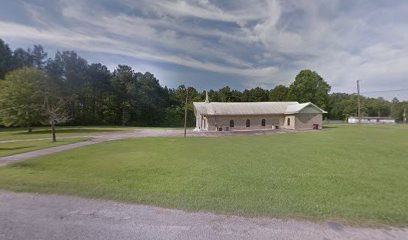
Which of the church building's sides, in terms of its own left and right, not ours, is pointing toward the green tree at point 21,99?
front

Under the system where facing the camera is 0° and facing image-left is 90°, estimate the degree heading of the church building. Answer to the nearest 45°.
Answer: approximately 90°
